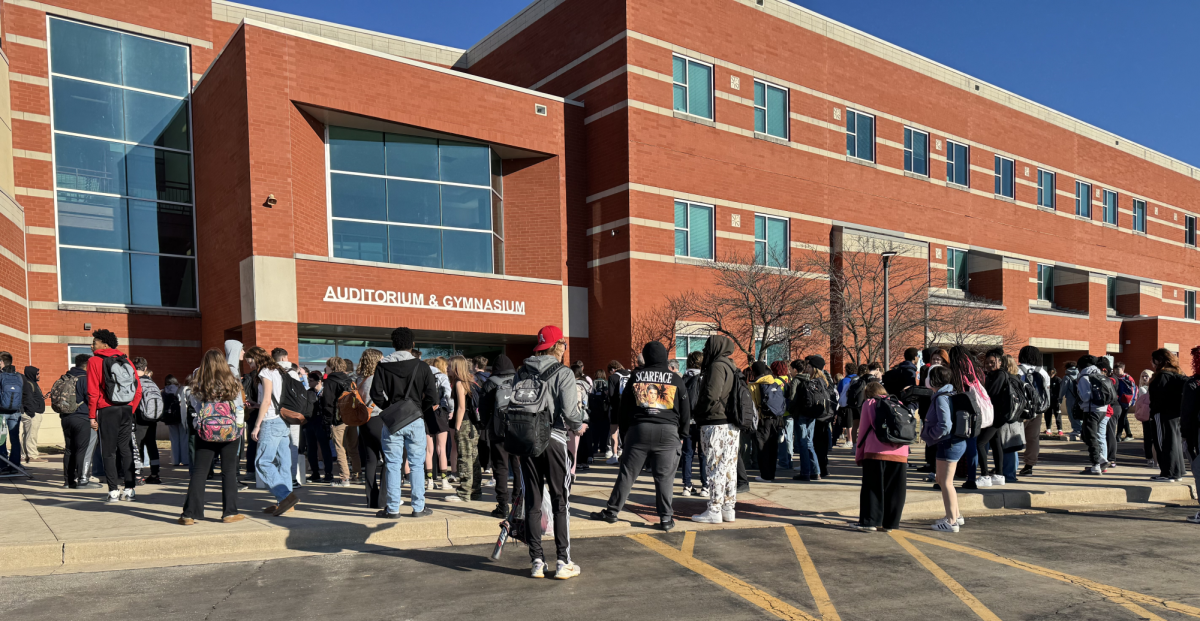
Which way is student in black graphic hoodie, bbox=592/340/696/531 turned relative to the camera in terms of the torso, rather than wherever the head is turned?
away from the camera

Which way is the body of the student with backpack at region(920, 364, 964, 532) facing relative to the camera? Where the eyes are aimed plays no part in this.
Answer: to the viewer's left

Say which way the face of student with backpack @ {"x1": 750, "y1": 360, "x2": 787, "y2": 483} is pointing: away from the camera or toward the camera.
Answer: away from the camera

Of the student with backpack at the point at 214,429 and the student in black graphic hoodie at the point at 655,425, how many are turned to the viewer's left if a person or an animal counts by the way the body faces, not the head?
0

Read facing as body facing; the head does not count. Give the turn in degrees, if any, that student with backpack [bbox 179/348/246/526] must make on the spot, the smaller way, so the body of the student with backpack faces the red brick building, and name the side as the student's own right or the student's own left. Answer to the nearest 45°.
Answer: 0° — they already face it

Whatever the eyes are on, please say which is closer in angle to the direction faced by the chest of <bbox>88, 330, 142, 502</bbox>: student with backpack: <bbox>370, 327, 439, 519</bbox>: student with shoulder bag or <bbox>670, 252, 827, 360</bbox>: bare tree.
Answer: the bare tree

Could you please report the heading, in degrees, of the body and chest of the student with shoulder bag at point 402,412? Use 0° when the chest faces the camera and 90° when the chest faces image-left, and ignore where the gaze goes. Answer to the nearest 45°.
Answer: approximately 180°

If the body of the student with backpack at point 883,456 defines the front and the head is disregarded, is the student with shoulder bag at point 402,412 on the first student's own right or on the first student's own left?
on the first student's own left

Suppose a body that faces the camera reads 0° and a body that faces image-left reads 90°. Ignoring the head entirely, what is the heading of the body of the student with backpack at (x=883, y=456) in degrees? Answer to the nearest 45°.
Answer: approximately 135°

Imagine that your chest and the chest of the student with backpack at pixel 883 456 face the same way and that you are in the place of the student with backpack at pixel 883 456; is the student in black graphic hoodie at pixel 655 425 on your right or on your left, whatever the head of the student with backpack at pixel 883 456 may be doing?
on your left

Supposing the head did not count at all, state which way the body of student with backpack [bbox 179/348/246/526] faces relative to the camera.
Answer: away from the camera

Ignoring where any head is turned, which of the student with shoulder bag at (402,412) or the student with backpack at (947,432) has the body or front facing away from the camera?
the student with shoulder bag at (402,412)

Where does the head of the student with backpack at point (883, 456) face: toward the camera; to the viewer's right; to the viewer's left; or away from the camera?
away from the camera
